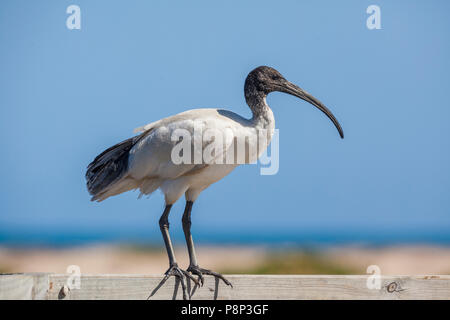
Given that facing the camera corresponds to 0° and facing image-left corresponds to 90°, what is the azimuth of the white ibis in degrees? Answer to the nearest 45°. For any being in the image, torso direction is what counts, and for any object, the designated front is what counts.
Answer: approximately 270°
